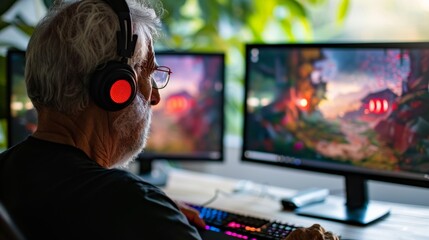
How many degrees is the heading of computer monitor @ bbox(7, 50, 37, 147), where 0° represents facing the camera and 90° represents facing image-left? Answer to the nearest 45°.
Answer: approximately 0°

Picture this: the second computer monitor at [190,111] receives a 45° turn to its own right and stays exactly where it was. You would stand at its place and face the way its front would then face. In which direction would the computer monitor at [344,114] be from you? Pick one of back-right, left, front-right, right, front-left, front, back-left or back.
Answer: left

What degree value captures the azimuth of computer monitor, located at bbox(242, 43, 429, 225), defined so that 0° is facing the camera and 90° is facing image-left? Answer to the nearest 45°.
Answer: approximately 45°

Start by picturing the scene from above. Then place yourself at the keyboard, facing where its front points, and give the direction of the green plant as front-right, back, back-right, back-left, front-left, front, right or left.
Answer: back-right

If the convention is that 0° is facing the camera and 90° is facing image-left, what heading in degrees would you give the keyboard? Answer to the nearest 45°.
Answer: approximately 45°

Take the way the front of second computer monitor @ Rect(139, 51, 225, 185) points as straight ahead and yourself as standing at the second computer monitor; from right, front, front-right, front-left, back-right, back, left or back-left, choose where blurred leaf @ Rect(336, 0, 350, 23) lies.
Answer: left

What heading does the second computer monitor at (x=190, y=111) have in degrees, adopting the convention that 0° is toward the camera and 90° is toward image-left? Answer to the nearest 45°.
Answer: approximately 0°

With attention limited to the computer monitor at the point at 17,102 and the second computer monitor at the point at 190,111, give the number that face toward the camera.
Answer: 2

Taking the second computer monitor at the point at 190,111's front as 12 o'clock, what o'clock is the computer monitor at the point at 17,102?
The computer monitor is roughly at 3 o'clock from the second computer monitor.

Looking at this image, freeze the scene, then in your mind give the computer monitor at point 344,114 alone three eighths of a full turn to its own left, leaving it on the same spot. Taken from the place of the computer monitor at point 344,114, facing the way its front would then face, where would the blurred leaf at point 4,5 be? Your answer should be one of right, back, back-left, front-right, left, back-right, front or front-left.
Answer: back

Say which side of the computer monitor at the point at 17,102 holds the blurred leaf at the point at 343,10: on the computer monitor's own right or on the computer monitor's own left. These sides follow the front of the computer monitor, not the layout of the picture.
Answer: on the computer monitor's own left
